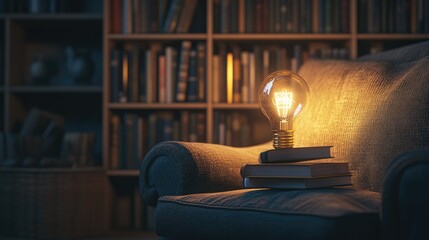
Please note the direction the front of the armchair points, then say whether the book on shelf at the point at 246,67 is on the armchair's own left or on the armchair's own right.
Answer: on the armchair's own right

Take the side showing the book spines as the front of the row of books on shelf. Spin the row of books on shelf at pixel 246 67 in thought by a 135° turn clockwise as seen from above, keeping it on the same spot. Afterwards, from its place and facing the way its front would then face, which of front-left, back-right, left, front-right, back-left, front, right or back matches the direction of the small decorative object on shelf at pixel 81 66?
front-left

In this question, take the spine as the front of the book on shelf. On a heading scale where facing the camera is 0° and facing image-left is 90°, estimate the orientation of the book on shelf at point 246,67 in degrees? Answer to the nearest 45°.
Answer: approximately 0°

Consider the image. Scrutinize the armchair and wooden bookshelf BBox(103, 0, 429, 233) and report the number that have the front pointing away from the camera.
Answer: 0

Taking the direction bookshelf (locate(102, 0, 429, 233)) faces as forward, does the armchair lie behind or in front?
in front

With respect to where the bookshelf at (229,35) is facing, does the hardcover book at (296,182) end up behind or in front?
in front

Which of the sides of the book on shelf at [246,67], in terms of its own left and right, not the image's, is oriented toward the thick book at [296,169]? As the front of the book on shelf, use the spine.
front

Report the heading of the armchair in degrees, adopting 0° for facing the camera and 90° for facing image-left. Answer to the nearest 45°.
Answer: approximately 45°

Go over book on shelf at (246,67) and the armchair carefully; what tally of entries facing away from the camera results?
0

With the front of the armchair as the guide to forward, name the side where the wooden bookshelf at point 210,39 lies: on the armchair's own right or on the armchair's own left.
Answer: on the armchair's own right
